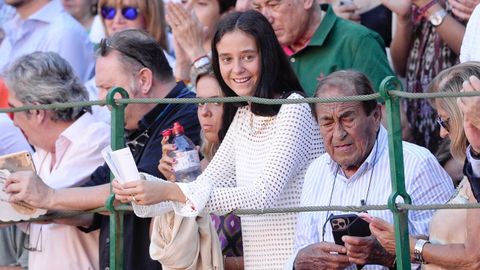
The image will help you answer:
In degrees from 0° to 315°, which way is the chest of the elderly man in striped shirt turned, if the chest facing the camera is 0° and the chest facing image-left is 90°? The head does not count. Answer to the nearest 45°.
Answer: approximately 45°
